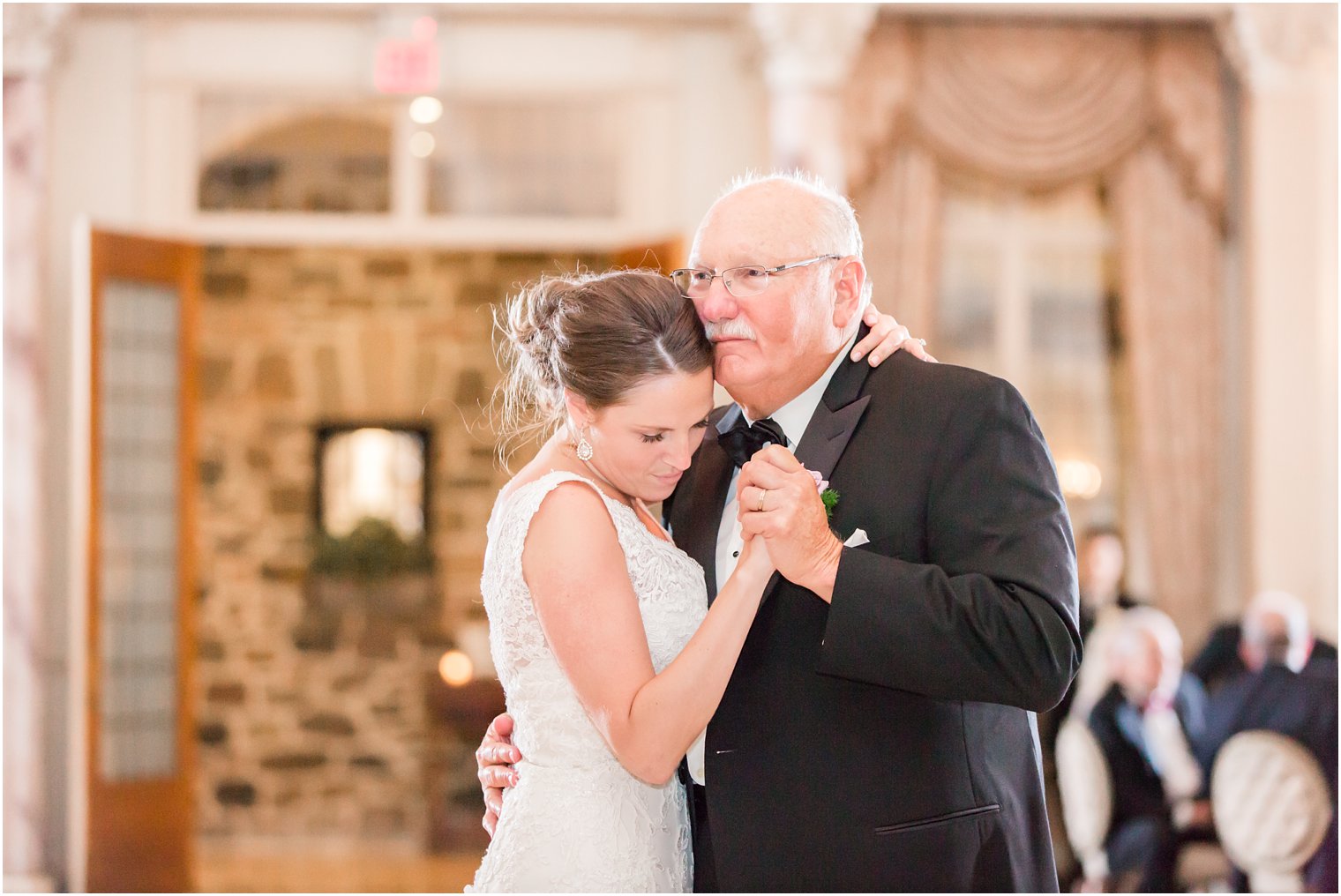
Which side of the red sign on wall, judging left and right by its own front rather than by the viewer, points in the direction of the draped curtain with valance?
left

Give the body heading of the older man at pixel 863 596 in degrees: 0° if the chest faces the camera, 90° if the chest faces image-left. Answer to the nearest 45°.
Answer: approximately 45°

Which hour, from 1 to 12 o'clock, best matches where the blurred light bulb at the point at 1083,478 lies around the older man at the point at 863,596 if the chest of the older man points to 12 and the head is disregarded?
The blurred light bulb is roughly at 5 o'clock from the older man.

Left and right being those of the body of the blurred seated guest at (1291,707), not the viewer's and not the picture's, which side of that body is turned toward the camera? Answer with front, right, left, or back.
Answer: back

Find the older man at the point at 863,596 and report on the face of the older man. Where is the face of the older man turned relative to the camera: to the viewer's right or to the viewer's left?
to the viewer's left

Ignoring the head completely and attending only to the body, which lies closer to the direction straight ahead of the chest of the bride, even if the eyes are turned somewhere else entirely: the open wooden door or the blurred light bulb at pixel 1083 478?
the blurred light bulb

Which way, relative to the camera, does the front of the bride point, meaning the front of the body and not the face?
to the viewer's right

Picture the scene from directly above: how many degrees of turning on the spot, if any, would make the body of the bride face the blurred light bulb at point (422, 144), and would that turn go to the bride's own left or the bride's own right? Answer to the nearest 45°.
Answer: approximately 90° to the bride's own left
